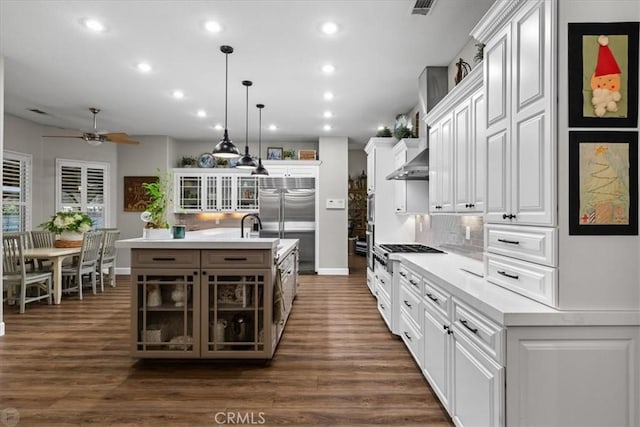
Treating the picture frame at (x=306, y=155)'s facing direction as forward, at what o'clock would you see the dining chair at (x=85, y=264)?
The dining chair is roughly at 2 o'clock from the picture frame.

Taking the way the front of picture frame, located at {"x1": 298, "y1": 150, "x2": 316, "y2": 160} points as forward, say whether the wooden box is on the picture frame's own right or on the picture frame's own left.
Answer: on the picture frame's own right

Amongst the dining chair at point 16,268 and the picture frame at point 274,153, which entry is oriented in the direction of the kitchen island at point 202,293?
the picture frame

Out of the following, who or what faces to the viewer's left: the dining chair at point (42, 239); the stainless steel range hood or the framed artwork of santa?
the stainless steel range hood

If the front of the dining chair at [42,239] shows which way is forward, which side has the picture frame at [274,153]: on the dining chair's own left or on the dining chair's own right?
on the dining chair's own left

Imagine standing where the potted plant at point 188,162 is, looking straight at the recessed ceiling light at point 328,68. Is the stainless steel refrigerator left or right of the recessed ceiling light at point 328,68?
left

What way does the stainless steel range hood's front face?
to the viewer's left

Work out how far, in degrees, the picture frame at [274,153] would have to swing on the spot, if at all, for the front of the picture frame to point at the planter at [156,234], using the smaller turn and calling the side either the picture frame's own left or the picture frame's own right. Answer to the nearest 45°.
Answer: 0° — it already faces it
